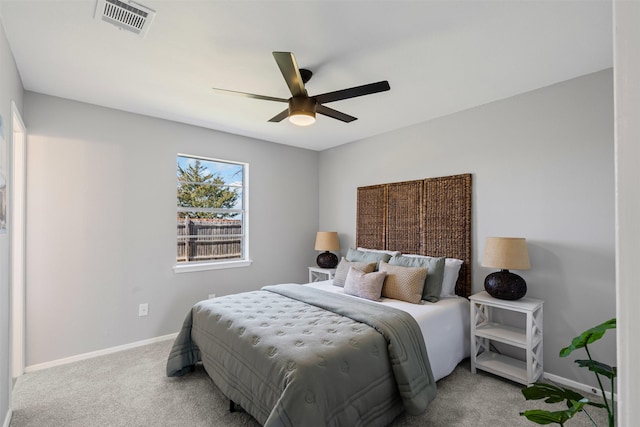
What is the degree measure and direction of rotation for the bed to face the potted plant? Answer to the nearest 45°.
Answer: approximately 90° to its left

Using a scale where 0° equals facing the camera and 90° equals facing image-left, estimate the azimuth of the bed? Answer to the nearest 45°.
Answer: approximately 45°

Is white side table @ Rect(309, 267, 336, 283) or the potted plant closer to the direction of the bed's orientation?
the potted plant

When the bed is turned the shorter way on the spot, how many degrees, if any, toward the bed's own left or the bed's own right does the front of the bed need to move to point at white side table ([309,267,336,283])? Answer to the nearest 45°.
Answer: approximately 135° to the bed's own right

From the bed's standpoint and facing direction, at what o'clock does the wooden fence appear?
The wooden fence is roughly at 3 o'clock from the bed.

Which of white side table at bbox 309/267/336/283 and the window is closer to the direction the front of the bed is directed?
the window

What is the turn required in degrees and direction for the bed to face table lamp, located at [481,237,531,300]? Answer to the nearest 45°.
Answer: approximately 135° to its left

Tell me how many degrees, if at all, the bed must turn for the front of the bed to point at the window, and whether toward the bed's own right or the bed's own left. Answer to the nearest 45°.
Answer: approximately 90° to the bed's own right

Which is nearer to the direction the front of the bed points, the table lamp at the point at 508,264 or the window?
the window
